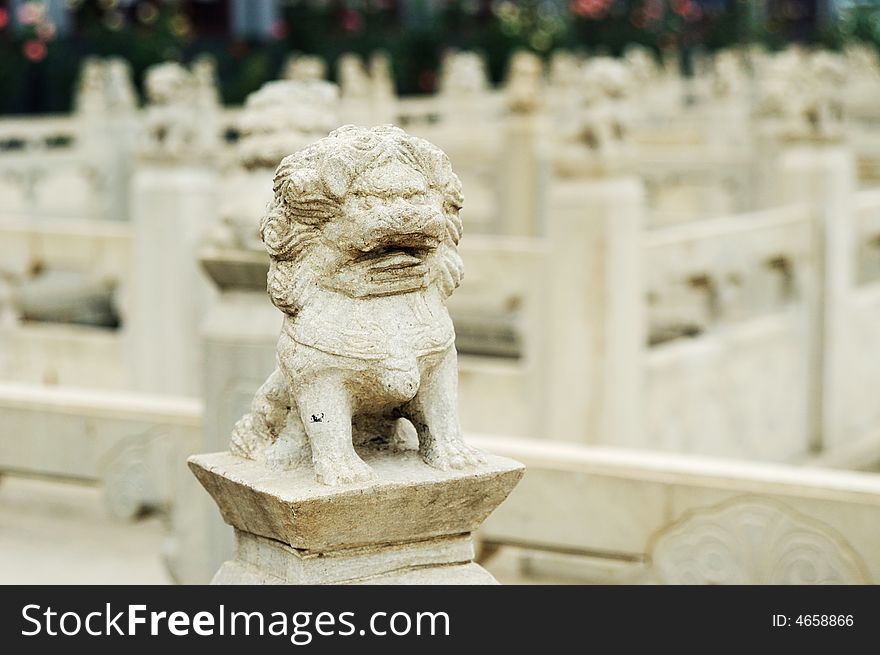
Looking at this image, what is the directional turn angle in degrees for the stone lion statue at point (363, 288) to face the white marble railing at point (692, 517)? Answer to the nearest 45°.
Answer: approximately 90° to its left

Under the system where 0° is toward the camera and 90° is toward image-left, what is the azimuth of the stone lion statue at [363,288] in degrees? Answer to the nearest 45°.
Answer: approximately 315°

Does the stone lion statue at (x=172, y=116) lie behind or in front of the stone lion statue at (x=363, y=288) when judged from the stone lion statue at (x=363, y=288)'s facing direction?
behind
